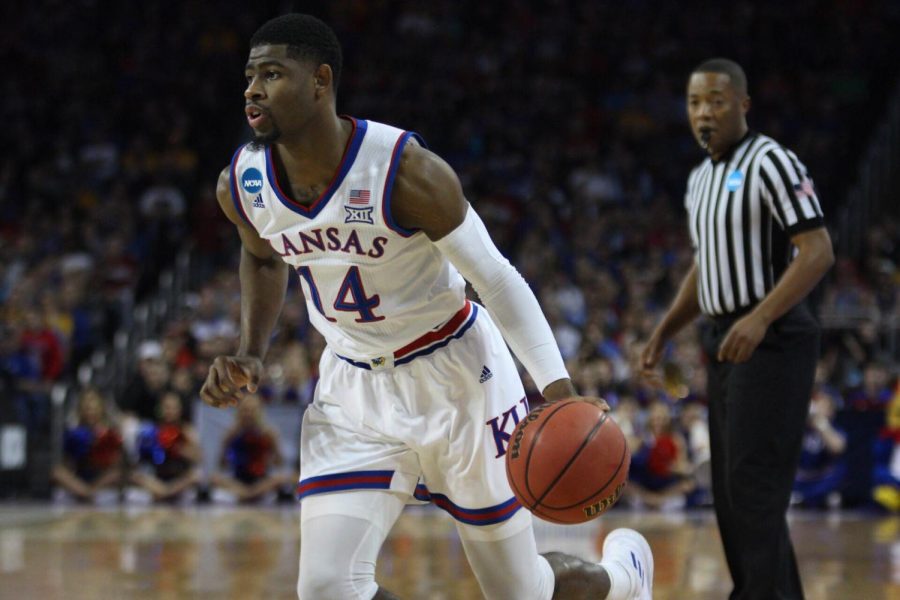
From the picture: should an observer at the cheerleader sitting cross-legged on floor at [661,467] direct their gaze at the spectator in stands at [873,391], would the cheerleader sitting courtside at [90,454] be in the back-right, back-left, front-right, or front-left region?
back-left

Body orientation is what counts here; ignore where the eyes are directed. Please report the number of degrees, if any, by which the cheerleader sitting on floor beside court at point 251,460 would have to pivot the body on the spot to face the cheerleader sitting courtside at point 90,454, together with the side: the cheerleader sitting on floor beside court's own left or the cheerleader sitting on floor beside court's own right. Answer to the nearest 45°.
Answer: approximately 90° to the cheerleader sitting on floor beside court's own right

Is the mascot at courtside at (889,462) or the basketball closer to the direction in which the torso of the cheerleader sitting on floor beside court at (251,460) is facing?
the basketball

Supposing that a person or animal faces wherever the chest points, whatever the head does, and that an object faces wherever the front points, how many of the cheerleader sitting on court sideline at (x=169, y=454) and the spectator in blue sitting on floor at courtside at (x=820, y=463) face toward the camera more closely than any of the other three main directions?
2
